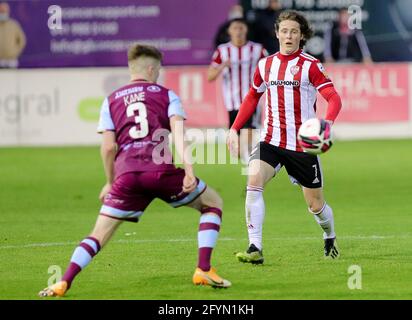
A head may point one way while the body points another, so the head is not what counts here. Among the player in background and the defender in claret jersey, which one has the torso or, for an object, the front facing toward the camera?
the player in background

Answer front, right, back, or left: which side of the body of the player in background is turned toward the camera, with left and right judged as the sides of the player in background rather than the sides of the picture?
front

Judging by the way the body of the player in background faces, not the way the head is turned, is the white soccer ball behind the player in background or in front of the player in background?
in front

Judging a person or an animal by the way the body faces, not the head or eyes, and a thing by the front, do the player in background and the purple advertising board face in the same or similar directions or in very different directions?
same or similar directions

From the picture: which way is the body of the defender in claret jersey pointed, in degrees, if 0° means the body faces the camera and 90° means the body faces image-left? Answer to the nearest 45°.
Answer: approximately 180°

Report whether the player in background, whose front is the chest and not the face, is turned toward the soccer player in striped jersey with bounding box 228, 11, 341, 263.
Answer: yes

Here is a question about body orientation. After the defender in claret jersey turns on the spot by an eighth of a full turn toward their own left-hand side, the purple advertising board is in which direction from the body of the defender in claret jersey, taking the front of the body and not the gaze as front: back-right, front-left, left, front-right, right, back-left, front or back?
front-right

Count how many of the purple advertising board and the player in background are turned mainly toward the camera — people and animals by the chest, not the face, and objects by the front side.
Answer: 2

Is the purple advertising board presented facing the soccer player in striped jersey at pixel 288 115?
yes

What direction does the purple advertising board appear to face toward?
toward the camera

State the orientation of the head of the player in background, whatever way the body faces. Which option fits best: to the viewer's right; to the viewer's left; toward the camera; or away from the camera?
toward the camera

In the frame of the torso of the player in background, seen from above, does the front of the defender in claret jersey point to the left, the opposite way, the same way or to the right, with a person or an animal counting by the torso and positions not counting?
the opposite way

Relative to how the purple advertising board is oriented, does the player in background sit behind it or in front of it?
in front

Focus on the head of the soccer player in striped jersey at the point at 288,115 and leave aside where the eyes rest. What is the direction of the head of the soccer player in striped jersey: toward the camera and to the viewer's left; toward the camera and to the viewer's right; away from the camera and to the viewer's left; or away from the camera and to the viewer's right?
toward the camera and to the viewer's left

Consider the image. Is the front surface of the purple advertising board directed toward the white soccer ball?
yes
